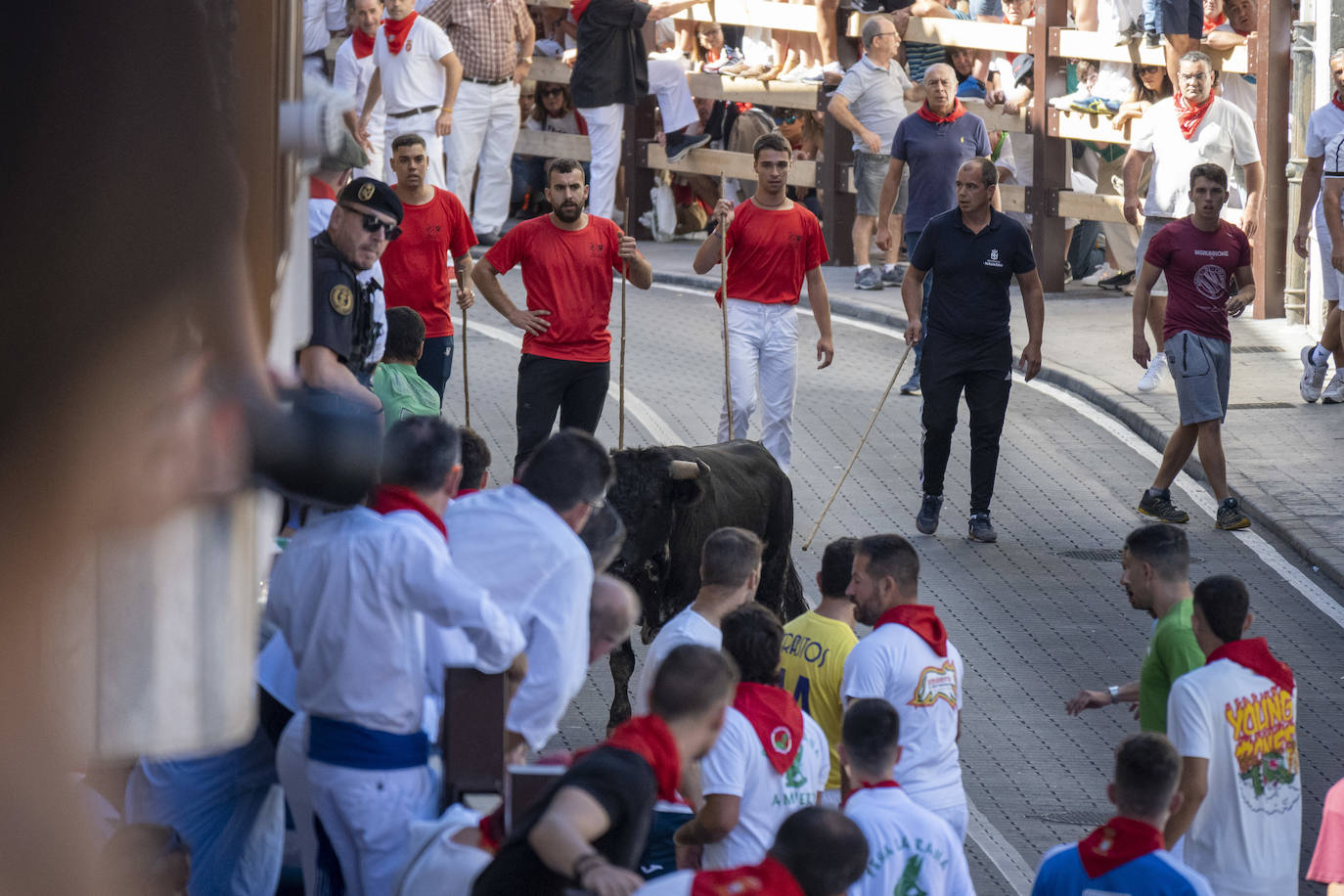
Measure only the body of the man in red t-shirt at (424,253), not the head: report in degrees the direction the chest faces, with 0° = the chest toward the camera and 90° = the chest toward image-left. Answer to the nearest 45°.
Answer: approximately 0°

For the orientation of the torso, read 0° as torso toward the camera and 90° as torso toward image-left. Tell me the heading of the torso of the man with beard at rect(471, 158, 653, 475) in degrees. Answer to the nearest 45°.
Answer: approximately 0°

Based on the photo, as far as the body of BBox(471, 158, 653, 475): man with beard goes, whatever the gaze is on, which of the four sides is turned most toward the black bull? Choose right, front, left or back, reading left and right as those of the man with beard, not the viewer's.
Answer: front

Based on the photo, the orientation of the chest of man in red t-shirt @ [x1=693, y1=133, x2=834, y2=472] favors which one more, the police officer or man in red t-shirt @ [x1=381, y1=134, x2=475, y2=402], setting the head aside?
the police officer

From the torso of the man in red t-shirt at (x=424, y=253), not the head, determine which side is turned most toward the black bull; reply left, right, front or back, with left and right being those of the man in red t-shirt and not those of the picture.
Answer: front

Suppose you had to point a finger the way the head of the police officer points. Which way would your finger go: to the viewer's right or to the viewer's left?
to the viewer's right

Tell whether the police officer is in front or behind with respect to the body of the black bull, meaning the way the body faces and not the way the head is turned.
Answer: in front
